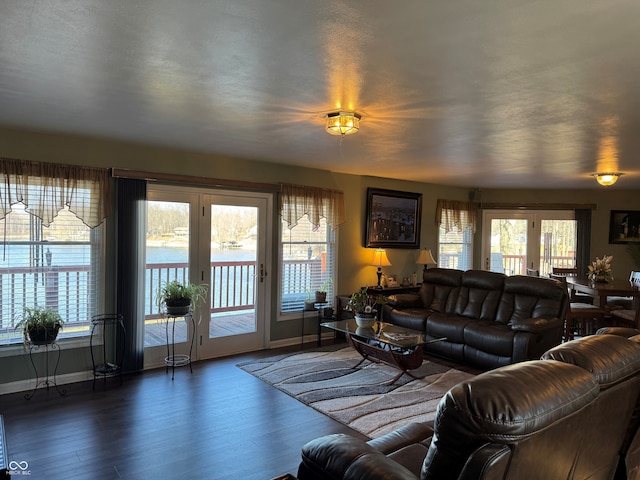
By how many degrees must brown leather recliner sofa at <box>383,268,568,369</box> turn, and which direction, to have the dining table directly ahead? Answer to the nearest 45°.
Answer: approximately 135° to its left

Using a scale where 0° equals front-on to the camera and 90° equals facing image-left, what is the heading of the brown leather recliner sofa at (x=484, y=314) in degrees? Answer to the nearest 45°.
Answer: approximately 45°

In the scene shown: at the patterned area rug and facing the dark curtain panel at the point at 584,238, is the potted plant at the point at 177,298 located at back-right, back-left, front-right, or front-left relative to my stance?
back-left

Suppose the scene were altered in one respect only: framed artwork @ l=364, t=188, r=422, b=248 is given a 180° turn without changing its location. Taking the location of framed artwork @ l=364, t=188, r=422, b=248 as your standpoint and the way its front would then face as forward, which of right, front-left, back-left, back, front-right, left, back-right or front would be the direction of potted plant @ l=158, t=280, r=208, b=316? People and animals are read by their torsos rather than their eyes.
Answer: left

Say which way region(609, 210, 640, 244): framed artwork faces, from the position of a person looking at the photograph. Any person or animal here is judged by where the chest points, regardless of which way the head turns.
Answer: facing the viewer

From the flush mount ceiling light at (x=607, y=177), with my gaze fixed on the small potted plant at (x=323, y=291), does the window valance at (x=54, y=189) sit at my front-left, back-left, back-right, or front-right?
front-left

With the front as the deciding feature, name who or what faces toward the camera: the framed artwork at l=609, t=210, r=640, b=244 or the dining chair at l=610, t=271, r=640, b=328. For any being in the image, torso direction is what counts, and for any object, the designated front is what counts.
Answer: the framed artwork

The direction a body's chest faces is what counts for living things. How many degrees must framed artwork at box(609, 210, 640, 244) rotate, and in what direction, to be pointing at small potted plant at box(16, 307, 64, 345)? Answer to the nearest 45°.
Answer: approximately 45° to its right

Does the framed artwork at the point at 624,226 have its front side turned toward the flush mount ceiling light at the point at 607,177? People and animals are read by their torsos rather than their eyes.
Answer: yes

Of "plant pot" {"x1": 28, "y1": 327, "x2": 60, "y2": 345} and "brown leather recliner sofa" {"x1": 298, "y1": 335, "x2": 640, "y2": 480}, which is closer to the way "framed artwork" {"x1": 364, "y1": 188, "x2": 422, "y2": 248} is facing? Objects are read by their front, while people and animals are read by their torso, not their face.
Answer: the brown leather recliner sofa

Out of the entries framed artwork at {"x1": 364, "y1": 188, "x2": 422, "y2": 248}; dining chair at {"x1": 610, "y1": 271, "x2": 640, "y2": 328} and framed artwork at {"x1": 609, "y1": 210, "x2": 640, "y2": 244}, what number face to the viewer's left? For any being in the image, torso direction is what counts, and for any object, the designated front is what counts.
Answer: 1

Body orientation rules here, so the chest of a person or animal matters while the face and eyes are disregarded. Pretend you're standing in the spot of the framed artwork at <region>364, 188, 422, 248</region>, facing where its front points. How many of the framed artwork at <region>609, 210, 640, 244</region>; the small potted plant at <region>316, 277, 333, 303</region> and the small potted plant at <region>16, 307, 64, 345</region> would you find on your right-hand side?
2

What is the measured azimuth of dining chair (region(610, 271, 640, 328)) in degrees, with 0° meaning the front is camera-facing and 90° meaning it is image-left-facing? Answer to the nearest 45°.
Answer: approximately 90°

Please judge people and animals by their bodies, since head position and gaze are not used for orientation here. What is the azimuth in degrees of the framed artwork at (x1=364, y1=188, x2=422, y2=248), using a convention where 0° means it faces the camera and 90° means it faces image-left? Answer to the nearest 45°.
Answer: approximately 315°

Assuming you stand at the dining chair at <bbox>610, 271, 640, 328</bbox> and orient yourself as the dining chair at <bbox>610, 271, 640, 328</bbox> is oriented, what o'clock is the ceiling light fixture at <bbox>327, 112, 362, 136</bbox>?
The ceiling light fixture is roughly at 10 o'clock from the dining chair.
